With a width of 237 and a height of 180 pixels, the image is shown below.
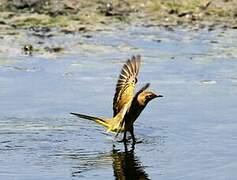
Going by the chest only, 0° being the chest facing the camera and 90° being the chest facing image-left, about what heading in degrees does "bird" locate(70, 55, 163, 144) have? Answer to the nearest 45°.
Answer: approximately 270°
